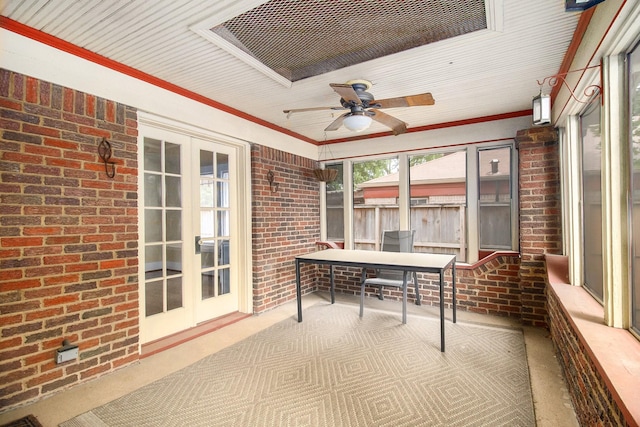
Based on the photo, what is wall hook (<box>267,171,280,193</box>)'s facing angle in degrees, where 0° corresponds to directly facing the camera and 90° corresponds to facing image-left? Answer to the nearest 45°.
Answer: approximately 315°

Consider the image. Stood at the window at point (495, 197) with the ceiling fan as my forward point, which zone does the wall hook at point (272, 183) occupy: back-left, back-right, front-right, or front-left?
front-right

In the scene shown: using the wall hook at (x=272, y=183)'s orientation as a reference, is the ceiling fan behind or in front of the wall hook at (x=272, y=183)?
in front

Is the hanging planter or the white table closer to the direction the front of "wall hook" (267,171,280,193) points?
the white table

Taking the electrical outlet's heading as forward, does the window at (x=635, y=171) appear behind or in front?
in front

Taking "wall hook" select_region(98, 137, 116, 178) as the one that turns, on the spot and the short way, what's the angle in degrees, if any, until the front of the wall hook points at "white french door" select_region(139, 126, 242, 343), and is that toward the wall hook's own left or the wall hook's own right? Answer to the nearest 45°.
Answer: approximately 90° to the wall hook's own left

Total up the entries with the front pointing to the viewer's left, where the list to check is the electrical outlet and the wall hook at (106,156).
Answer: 0

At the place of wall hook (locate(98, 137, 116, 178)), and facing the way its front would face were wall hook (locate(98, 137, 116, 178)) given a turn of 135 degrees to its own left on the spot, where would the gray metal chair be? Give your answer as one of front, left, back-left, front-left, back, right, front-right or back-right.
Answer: right

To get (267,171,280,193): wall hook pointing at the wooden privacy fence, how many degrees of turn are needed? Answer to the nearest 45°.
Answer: approximately 45° to its left

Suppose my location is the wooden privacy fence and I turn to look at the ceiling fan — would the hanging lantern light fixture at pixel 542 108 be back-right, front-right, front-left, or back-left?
front-left

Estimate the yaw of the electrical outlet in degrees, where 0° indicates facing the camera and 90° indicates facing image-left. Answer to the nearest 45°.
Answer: approximately 315°

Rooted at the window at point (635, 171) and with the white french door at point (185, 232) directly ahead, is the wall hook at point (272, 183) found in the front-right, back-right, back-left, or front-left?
front-right

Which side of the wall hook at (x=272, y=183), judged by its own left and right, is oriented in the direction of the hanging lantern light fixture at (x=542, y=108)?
front

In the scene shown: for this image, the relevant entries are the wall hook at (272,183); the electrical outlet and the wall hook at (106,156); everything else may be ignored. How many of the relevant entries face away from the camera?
0

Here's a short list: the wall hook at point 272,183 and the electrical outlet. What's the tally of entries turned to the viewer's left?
0

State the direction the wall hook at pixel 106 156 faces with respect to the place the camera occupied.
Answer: facing the viewer and to the right of the viewer

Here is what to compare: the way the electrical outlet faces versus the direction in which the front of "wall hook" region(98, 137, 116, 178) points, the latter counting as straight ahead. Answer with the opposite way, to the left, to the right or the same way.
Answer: the same way

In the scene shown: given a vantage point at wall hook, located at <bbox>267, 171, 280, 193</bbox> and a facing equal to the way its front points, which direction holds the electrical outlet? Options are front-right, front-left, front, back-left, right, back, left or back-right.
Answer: right
